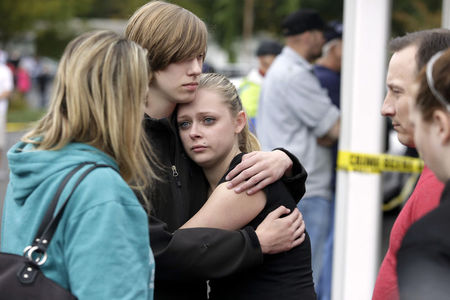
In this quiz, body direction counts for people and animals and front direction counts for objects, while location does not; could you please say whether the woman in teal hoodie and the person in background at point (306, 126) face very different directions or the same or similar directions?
same or similar directions

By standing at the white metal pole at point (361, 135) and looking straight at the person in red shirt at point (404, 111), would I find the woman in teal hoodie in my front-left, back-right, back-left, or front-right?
front-right

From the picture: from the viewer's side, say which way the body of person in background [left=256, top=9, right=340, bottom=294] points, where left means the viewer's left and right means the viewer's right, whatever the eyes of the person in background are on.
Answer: facing away from the viewer and to the right of the viewer

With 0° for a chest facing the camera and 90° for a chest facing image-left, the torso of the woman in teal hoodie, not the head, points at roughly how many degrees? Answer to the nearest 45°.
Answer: approximately 225°

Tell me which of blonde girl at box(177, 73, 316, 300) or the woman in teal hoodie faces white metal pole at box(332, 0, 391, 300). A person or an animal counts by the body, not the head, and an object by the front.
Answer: the woman in teal hoodie

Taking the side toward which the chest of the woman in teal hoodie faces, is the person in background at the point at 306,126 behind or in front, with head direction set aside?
in front

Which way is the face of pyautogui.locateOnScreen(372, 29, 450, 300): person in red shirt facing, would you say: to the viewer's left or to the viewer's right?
to the viewer's left

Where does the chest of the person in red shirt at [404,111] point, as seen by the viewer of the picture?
to the viewer's left

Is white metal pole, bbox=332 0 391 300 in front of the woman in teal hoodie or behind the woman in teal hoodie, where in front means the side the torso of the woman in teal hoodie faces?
in front

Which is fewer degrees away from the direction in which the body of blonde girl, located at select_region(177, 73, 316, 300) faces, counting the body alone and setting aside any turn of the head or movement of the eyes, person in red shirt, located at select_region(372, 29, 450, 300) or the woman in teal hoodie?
the woman in teal hoodie

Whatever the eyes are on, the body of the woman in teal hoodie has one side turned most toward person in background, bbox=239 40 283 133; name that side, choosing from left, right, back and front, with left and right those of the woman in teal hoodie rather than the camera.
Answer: front

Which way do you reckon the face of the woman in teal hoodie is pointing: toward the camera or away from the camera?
away from the camera

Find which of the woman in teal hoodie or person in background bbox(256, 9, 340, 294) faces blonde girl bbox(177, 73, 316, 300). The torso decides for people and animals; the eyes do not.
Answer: the woman in teal hoodie
